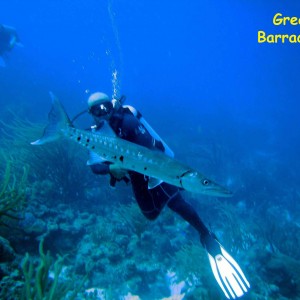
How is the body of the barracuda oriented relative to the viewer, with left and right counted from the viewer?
facing to the right of the viewer

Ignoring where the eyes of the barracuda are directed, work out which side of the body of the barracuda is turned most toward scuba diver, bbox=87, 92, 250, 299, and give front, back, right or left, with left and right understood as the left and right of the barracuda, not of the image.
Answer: left
